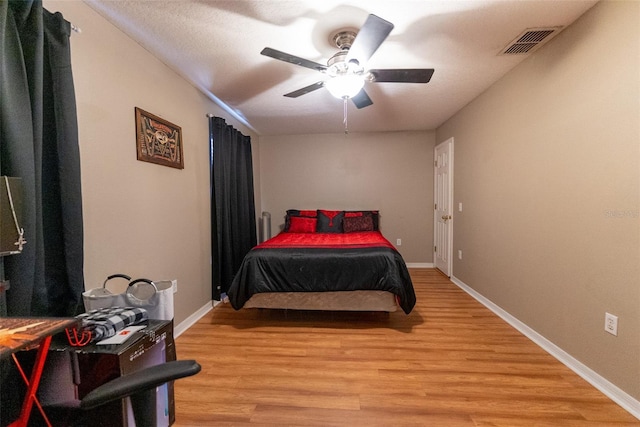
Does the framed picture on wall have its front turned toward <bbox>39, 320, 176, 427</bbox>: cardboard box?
no

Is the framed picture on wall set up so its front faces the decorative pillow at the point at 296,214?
no

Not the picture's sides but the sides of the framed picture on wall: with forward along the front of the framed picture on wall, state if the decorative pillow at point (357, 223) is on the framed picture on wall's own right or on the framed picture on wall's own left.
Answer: on the framed picture on wall's own left

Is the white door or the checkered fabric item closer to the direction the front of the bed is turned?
the checkered fabric item

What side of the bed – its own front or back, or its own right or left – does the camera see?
front

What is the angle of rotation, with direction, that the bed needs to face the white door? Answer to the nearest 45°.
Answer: approximately 135° to its left

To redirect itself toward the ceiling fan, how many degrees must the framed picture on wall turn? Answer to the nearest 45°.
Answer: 0° — it already faces it

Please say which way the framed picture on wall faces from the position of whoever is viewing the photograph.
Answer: facing the viewer and to the right of the viewer

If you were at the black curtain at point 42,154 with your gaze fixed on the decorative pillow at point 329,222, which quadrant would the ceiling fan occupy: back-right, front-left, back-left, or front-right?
front-right

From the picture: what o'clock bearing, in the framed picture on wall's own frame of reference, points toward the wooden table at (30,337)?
The wooden table is roughly at 2 o'clock from the framed picture on wall.

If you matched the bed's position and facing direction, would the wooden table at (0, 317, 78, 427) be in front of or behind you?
in front

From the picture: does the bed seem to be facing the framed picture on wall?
no

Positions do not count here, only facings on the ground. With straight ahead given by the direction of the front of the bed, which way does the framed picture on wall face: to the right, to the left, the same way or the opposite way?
to the left

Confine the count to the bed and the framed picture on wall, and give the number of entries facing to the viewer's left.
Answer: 0

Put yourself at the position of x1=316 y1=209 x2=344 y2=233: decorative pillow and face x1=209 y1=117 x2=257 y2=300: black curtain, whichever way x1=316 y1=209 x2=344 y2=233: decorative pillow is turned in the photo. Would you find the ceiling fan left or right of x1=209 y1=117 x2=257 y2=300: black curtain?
left
